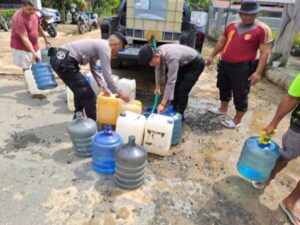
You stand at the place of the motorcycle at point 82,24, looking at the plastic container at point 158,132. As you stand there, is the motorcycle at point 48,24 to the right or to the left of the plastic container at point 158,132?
right

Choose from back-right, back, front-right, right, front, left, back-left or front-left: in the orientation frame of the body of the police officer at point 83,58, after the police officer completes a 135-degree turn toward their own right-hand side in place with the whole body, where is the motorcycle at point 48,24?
back-right

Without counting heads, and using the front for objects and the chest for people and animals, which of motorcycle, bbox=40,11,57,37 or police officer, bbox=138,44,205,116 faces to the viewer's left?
the police officer

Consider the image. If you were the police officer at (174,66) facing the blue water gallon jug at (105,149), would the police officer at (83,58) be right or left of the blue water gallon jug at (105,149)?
right

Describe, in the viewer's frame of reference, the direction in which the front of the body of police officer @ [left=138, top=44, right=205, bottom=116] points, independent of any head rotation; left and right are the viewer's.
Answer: facing to the left of the viewer

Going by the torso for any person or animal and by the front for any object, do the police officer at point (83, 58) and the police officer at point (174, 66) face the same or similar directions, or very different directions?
very different directions

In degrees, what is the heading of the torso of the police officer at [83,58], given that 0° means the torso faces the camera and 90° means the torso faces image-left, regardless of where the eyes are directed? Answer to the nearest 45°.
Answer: approximately 270°

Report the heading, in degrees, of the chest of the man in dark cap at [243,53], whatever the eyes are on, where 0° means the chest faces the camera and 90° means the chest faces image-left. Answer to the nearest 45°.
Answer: approximately 45°
